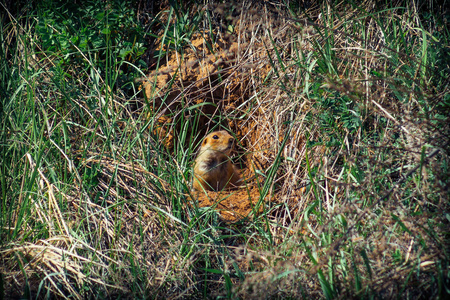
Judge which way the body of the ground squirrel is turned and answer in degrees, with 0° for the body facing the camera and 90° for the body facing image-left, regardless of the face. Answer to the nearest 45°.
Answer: approximately 315°
